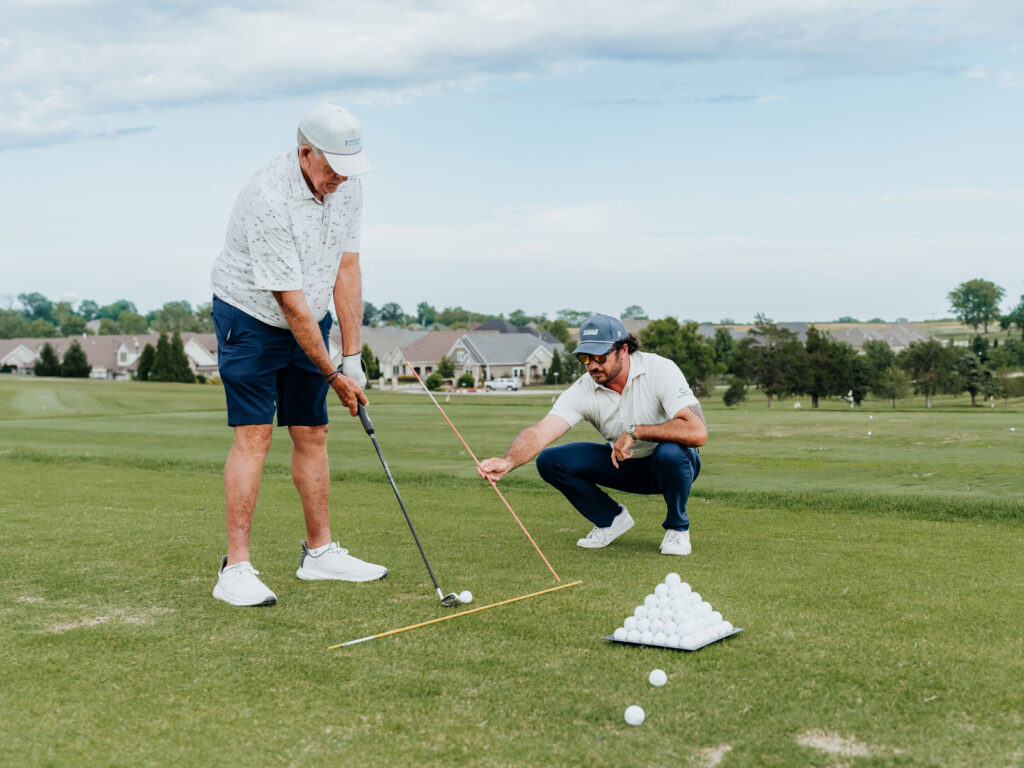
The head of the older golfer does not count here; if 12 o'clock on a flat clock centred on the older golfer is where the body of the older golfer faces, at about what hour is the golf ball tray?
The golf ball tray is roughly at 12 o'clock from the older golfer.

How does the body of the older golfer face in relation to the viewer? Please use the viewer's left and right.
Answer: facing the viewer and to the right of the viewer

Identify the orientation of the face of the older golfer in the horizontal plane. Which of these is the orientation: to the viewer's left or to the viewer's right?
to the viewer's right

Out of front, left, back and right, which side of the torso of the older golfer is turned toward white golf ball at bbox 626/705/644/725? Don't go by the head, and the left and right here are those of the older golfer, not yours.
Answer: front
